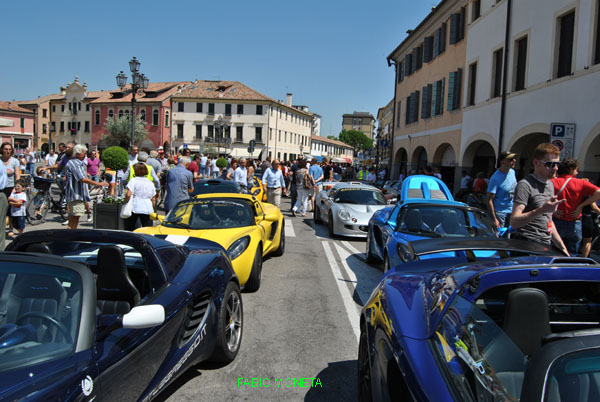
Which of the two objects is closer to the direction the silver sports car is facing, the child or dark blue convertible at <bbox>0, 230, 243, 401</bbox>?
the dark blue convertible

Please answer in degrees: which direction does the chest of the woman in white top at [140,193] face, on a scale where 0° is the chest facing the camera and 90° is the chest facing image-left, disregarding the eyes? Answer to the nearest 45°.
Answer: approximately 180°

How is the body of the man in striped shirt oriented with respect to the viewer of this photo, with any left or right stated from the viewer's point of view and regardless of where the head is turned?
facing to the right of the viewer

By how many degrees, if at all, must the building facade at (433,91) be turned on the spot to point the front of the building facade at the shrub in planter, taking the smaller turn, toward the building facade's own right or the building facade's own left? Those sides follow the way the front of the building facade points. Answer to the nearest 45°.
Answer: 0° — it already faces it

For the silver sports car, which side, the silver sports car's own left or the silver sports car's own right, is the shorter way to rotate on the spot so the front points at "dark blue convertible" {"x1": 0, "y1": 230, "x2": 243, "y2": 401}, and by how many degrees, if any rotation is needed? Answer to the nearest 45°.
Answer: approximately 45° to the silver sports car's own right

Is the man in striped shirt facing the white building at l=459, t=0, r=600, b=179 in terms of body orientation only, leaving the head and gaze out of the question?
yes

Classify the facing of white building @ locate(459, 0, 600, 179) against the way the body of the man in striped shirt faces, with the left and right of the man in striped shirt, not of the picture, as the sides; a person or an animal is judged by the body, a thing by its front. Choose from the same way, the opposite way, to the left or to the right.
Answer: the opposite way

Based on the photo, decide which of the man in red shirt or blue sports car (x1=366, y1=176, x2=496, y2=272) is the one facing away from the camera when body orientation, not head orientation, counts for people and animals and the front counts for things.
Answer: the man in red shirt

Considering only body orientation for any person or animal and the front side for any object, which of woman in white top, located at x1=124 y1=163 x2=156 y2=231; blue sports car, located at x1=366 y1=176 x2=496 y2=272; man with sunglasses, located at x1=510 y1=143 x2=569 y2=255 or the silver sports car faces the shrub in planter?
the woman in white top
